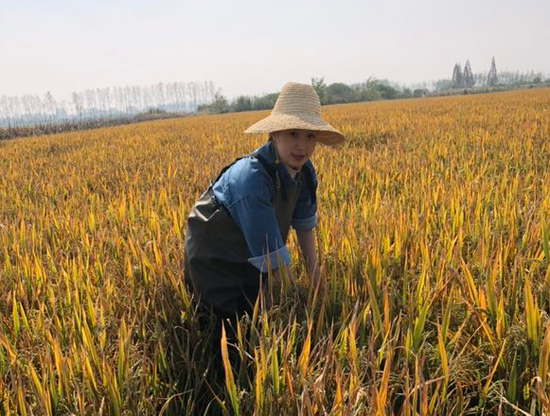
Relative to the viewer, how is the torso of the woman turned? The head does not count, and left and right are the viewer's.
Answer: facing the viewer and to the right of the viewer

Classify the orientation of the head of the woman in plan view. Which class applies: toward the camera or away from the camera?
toward the camera
